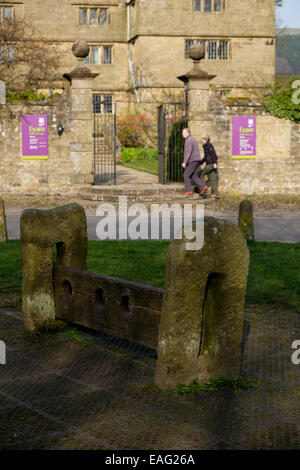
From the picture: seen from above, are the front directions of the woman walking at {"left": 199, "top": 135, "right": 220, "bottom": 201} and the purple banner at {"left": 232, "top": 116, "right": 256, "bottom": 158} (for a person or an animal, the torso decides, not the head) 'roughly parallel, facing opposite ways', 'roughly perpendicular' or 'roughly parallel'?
roughly perpendicular

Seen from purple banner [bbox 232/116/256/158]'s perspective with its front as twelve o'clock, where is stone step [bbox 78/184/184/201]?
The stone step is roughly at 2 o'clock from the purple banner.

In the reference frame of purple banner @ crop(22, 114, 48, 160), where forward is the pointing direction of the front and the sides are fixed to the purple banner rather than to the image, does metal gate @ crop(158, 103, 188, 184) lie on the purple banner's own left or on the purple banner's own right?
on the purple banner's own left

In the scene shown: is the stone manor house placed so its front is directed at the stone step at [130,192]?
yes

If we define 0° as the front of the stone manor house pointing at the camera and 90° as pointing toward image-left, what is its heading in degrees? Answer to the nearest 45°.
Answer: approximately 0°
